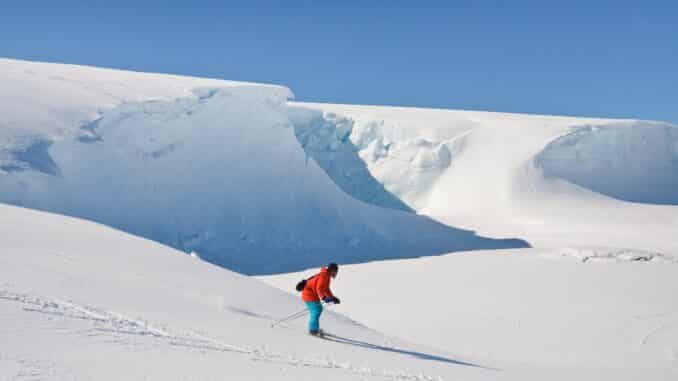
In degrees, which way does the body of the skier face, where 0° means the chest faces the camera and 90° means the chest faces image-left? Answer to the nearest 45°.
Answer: approximately 270°

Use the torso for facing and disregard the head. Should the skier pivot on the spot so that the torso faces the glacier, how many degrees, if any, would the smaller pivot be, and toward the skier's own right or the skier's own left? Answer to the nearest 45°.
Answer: approximately 90° to the skier's own left
